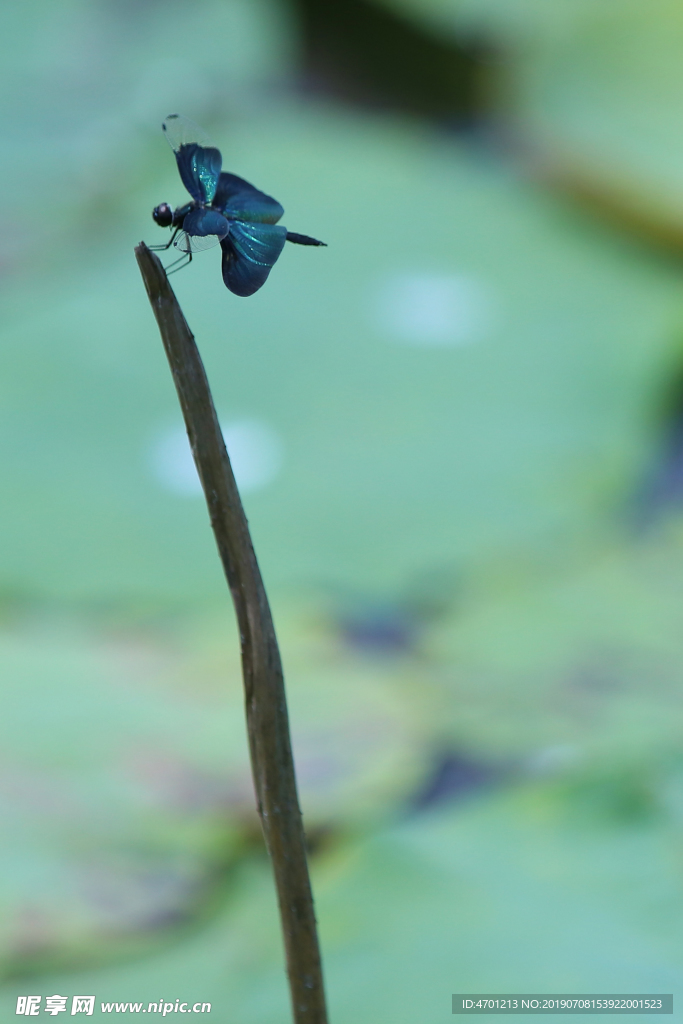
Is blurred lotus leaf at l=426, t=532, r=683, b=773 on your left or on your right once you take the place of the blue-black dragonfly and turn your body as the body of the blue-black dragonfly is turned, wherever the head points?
on your right

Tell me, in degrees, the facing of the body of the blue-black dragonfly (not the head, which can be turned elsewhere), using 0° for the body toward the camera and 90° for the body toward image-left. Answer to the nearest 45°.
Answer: approximately 90°
